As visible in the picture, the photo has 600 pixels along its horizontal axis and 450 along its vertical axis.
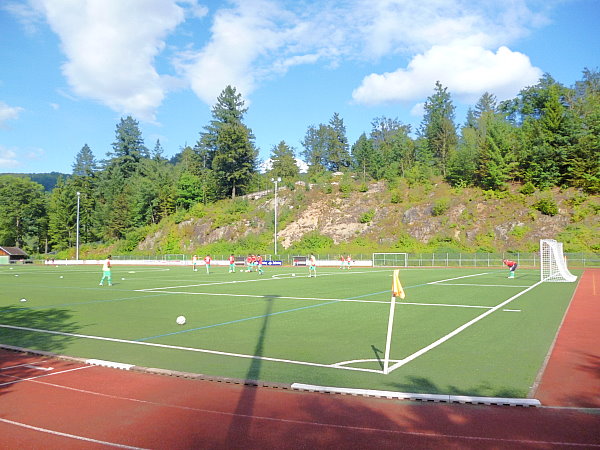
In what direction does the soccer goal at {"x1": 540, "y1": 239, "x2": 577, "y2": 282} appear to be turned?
to the viewer's left

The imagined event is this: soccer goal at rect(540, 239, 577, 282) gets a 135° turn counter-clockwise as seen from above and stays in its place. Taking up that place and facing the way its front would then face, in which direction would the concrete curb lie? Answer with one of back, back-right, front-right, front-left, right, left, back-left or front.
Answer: front-right
